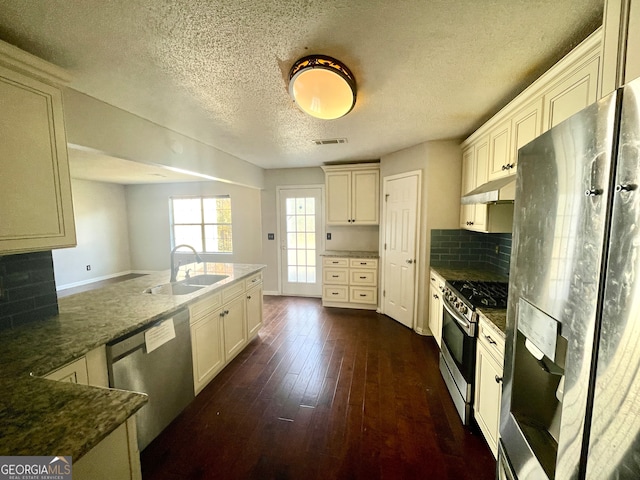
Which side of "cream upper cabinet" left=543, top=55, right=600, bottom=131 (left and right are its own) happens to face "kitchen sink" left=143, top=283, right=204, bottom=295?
front

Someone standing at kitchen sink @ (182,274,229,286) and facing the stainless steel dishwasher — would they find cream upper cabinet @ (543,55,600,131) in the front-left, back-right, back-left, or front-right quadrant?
front-left

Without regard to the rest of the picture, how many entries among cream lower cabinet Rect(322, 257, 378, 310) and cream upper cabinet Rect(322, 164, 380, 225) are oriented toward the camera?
2

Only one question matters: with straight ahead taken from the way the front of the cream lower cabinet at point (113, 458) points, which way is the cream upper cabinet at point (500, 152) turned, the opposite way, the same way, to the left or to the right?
the opposite way

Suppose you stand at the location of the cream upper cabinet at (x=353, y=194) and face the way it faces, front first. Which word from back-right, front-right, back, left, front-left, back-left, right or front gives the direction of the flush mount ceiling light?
front

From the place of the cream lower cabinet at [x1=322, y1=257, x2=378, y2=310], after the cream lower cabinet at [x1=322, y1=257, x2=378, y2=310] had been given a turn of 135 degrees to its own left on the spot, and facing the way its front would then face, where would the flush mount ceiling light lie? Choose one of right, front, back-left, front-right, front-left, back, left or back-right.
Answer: back-right

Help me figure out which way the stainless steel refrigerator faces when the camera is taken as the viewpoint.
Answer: facing the viewer and to the left of the viewer

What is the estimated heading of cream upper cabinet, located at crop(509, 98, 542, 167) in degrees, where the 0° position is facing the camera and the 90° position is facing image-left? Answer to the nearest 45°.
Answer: approximately 45°

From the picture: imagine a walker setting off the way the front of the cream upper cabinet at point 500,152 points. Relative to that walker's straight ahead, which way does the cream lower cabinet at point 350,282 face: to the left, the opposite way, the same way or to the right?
to the left

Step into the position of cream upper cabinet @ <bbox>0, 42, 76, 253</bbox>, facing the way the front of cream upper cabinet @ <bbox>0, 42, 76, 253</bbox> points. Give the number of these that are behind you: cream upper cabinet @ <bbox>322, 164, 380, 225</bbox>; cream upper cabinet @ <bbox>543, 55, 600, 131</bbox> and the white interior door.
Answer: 0

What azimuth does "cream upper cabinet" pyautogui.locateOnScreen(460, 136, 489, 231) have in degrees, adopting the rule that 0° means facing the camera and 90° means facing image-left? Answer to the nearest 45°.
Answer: approximately 45°

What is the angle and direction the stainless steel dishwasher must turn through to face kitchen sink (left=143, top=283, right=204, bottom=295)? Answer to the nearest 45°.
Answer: approximately 135° to its left

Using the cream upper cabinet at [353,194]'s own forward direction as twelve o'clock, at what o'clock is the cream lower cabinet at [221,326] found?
The cream lower cabinet is roughly at 1 o'clock from the cream upper cabinet.

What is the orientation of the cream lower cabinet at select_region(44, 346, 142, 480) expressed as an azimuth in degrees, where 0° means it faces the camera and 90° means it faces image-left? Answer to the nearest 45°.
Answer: approximately 315°

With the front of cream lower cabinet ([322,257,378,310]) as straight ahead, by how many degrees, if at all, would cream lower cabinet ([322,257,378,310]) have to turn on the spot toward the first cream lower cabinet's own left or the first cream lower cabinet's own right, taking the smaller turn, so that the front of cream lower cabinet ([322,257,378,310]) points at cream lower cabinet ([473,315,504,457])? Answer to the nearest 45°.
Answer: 0° — it already faces it

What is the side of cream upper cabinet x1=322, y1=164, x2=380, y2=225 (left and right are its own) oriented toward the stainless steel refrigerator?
front

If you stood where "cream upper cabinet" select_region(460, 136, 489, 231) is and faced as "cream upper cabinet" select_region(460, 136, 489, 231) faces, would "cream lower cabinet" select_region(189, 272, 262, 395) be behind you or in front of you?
in front
